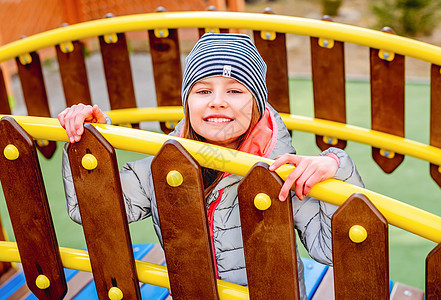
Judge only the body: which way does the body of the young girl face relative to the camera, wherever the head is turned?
toward the camera

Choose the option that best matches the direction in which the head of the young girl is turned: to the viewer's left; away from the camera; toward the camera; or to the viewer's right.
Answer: toward the camera
